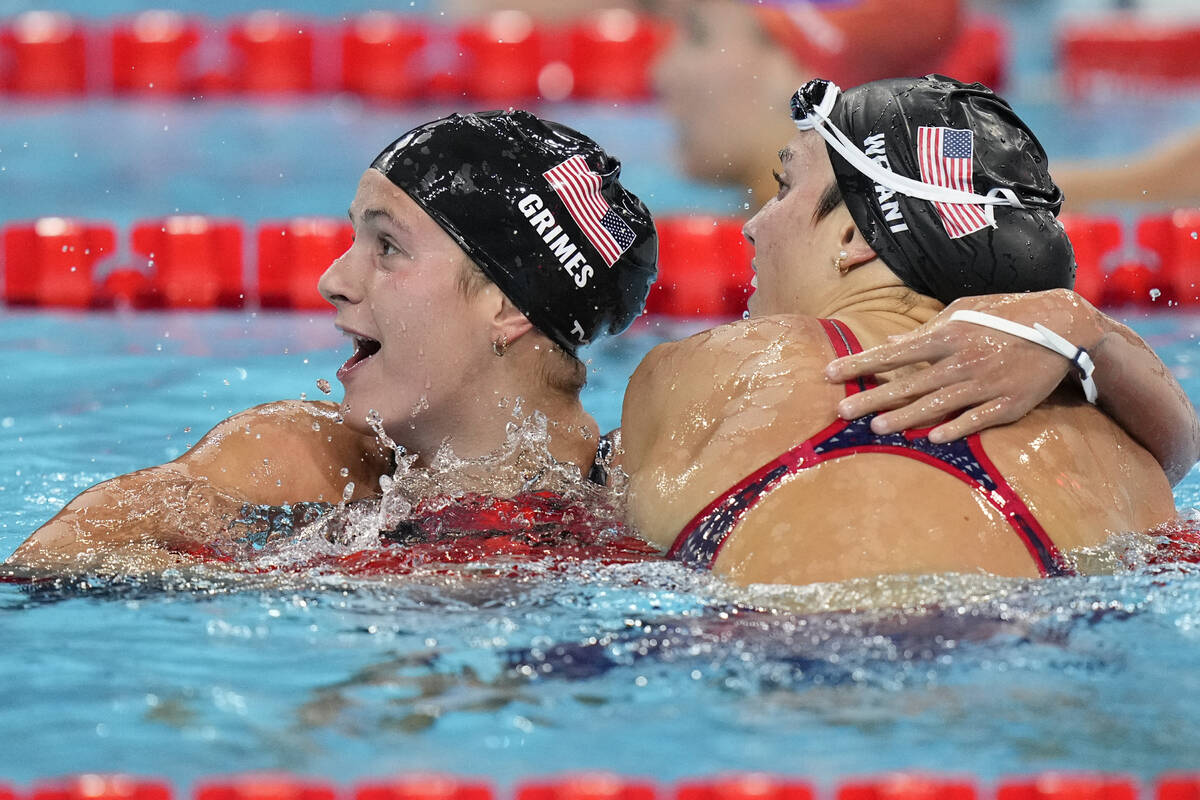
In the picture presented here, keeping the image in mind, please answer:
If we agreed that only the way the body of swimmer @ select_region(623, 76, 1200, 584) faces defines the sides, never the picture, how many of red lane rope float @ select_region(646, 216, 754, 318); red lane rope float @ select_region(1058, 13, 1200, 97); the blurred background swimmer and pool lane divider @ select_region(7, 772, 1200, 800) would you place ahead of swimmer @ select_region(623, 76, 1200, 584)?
3

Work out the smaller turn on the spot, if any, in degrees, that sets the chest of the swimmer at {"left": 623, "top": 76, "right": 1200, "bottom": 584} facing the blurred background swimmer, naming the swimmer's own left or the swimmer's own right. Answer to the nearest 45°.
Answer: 0° — they already face them

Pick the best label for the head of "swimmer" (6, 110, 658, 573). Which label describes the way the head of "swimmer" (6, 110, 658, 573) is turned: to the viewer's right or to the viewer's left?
to the viewer's left

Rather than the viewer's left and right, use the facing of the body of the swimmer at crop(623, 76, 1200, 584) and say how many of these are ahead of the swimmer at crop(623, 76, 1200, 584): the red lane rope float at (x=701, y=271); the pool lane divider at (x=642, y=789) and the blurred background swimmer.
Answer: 2

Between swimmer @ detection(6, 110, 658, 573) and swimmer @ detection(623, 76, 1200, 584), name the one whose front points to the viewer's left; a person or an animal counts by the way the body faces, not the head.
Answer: swimmer @ detection(6, 110, 658, 573)

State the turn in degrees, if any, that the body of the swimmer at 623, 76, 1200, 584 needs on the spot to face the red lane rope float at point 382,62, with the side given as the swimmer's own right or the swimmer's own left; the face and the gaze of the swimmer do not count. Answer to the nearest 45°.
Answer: approximately 45° to the swimmer's own left

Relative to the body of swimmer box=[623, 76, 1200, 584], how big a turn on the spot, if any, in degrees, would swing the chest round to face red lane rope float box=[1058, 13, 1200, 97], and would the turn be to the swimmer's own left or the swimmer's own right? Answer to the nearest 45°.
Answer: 0° — they already face it

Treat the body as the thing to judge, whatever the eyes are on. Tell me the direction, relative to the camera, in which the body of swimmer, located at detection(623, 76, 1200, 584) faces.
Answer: away from the camera
